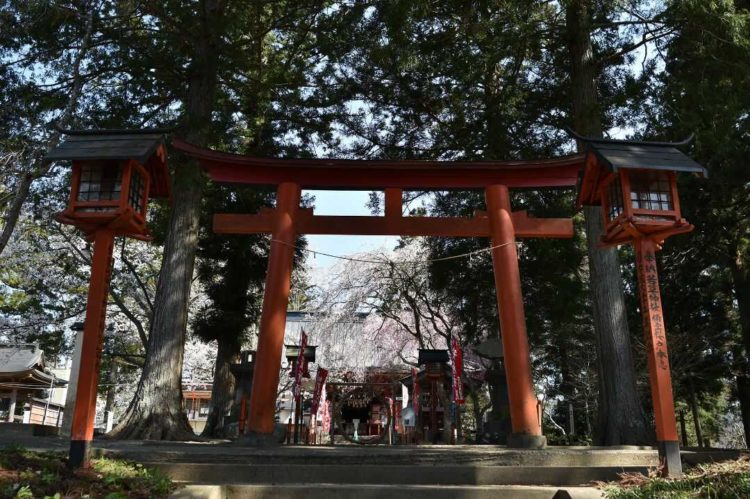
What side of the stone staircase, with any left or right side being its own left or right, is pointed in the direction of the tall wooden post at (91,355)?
right

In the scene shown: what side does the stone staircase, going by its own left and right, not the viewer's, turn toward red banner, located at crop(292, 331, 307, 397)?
back

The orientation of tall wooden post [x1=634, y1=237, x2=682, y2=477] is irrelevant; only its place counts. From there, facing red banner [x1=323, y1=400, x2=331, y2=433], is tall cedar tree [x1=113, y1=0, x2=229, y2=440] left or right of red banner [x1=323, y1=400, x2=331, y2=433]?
left

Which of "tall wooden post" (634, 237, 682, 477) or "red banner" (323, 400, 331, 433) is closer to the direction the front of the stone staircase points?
the tall wooden post

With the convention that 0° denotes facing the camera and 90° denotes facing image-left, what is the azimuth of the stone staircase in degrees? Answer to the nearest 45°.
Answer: approximately 0°

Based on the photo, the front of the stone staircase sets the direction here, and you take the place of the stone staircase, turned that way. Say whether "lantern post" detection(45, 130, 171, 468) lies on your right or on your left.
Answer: on your right

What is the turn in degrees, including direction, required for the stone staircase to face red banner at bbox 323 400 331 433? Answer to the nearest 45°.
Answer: approximately 180°

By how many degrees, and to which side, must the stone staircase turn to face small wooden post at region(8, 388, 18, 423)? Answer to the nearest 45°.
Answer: approximately 135° to its right

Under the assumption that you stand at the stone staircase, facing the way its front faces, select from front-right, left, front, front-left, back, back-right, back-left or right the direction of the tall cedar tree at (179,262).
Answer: back-right

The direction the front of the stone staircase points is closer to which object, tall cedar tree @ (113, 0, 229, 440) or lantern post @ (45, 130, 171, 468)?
the lantern post

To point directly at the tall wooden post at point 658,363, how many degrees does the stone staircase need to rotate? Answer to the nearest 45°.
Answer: approximately 90° to its left

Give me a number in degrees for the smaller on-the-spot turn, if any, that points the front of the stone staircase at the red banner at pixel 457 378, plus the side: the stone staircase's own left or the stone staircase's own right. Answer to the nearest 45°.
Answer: approximately 180°
